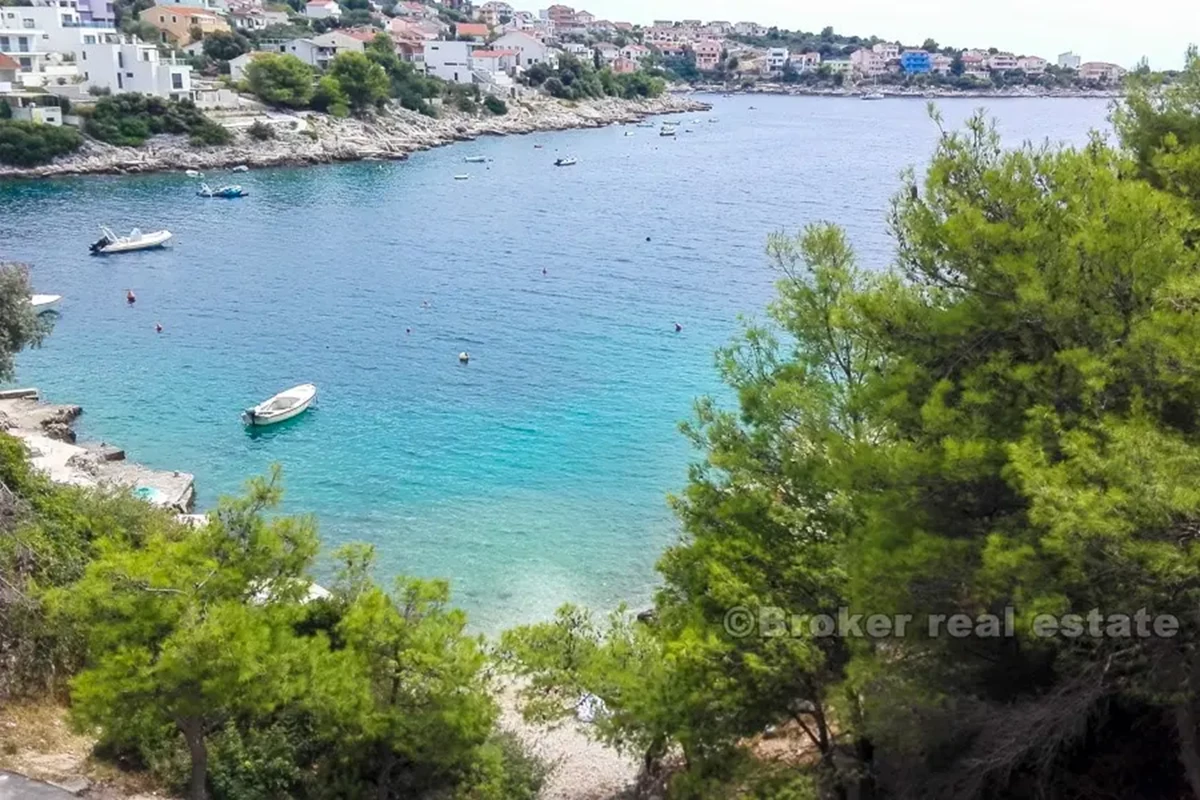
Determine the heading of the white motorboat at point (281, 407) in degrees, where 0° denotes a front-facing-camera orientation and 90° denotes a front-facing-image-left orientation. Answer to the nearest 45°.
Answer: approximately 225°

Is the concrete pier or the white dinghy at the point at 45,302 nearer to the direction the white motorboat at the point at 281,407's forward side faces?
the white dinghy

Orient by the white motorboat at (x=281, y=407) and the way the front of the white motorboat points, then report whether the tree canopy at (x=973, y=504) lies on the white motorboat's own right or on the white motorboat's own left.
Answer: on the white motorboat's own right

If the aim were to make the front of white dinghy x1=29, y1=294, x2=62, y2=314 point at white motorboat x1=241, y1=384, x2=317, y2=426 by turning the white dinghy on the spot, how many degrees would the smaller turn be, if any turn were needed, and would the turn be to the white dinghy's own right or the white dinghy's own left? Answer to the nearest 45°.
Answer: approximately 90° to the white dinghy's own right

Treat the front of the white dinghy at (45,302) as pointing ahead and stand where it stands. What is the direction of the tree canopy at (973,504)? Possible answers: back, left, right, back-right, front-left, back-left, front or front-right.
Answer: right

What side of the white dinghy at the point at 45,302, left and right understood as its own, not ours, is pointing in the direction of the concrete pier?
right

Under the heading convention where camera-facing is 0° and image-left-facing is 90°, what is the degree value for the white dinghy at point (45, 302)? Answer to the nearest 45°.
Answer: approximately 270°

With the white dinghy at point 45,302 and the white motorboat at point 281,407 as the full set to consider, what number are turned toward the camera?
0
